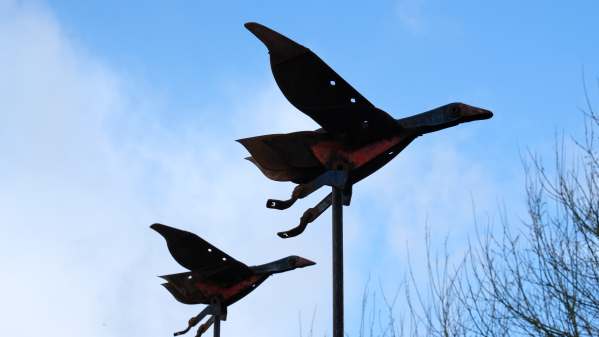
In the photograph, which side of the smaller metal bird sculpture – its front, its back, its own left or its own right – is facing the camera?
right

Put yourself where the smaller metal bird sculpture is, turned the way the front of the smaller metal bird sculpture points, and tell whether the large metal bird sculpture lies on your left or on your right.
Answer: on your right

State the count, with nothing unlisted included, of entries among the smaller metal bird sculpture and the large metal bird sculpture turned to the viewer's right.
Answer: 2

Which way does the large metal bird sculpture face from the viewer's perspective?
to the viewer's right
